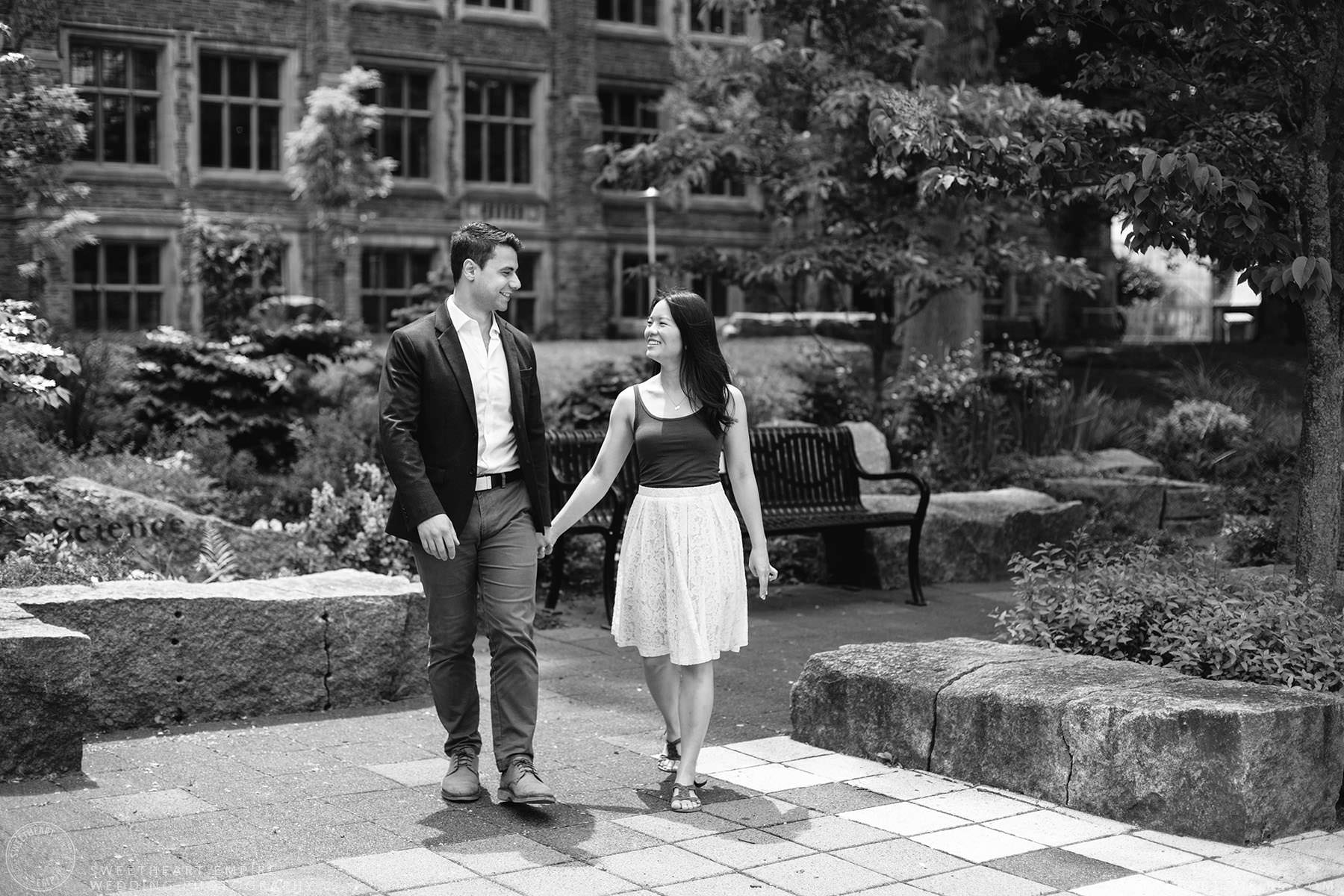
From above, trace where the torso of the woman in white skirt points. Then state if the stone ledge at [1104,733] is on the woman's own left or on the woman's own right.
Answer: on the woman's own left

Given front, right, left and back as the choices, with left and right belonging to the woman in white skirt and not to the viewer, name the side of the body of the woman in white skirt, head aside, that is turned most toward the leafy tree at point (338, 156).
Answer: back

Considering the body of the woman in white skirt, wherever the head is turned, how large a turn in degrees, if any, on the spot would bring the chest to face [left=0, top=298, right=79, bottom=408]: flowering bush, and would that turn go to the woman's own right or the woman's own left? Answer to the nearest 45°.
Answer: approximately 135° to the woman's own right

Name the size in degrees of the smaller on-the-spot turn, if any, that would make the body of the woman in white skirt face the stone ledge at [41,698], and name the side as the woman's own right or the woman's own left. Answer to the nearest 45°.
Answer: approximately 90° to the woman's own right

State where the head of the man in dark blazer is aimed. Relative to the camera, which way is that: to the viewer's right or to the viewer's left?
to the viewer's right

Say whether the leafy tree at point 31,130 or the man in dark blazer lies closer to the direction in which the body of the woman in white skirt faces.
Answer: the man in dark blazer

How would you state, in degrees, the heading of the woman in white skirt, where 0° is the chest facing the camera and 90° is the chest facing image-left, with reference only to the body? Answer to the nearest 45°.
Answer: approximately 0°

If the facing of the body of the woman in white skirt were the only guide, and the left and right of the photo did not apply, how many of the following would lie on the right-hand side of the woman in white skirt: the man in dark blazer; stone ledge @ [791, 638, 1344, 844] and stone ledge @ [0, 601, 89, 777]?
2

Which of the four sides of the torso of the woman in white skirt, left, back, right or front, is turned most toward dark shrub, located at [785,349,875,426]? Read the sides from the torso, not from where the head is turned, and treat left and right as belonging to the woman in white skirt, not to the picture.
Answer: back

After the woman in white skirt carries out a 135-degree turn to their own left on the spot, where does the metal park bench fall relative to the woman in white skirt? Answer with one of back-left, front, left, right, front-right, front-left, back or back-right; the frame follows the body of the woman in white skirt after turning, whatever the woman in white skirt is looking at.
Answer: front-left

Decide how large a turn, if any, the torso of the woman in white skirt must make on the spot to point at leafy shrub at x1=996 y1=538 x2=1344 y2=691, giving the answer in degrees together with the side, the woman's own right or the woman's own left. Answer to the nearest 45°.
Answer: approximately 90° to the woman's own left

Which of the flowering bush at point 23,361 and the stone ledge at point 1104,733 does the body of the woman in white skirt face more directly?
the stone ledge

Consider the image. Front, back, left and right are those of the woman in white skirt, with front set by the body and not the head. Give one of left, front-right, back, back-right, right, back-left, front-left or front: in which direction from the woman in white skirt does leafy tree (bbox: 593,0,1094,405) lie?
back

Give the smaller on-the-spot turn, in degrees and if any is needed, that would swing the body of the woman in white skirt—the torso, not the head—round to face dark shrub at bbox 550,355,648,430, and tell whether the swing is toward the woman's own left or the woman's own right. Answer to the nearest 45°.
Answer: approximately 180°

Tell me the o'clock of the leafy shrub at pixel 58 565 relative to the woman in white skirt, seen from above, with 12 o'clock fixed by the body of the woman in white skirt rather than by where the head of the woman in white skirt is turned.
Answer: The leafy shrub is roughly at 4 o'clock from the woman in white skirt.
